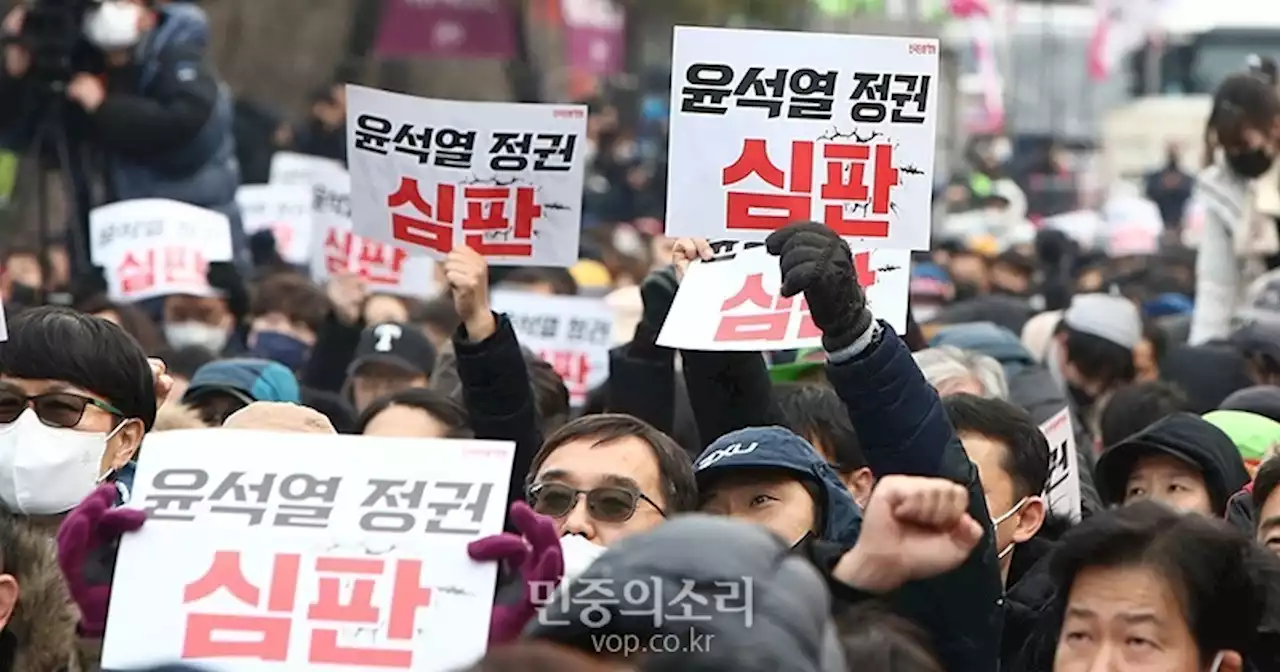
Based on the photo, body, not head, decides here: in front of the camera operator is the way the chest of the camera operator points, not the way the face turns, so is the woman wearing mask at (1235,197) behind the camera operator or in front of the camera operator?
behind

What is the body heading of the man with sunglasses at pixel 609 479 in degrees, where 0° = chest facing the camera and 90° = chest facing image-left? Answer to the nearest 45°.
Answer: approximately 45°

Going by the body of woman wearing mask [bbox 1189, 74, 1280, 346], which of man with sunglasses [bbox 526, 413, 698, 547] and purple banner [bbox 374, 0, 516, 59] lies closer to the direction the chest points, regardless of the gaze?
the man with sunglasses

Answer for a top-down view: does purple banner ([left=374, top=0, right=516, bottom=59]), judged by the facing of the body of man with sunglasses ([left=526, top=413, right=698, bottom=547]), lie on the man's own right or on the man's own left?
on the man's own right
